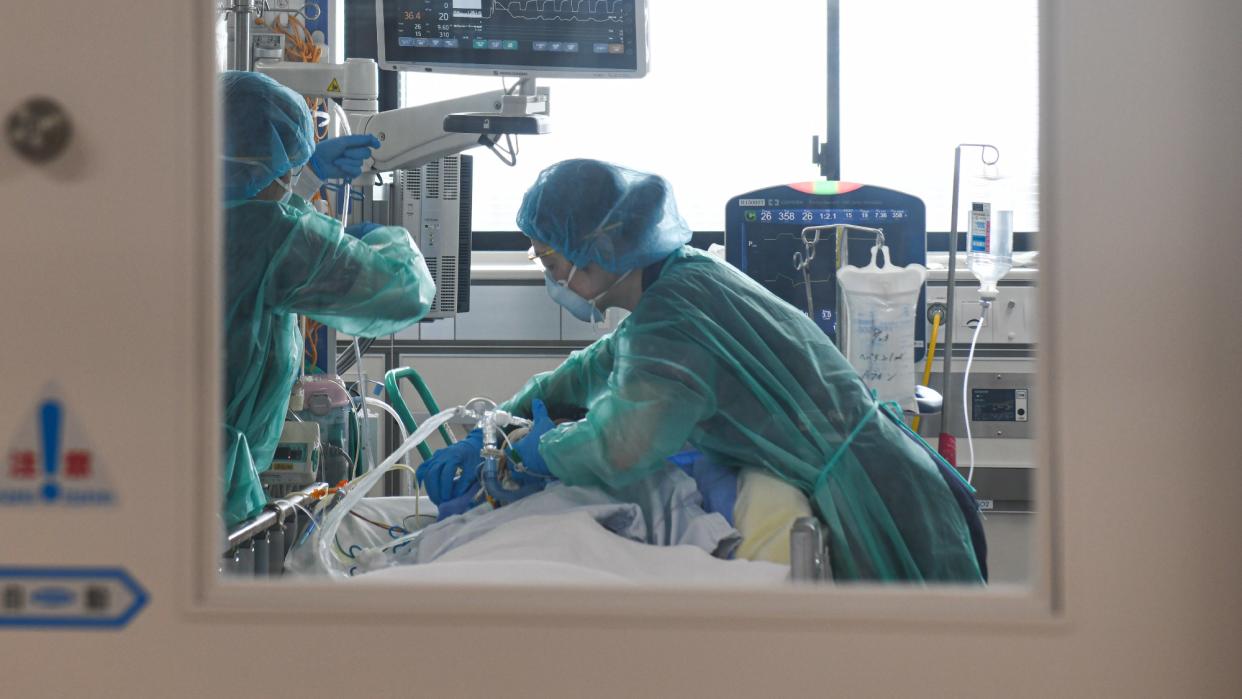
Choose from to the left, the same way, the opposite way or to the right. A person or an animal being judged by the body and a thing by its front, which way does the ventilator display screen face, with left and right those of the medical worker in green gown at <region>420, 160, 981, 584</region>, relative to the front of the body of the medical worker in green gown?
to the left

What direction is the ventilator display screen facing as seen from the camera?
toward the camera

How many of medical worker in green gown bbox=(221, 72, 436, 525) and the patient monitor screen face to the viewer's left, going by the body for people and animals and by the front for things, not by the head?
0

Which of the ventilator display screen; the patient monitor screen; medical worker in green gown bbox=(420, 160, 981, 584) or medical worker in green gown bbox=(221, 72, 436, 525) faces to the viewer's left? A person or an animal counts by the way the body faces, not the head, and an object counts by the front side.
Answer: medical worker in green gown bbox=(420, 160, 981, 584)

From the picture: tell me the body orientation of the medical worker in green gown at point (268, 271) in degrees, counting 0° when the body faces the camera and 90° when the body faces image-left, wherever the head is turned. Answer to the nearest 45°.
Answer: approximately 225°

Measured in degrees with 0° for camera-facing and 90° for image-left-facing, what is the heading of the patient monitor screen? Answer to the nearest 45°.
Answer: approximately 0°

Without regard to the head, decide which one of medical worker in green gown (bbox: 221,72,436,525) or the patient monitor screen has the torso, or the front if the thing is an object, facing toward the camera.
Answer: the patient monitor screen

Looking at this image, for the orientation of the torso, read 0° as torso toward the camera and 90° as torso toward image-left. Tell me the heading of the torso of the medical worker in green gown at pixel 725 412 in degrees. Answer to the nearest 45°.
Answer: approximately 90°

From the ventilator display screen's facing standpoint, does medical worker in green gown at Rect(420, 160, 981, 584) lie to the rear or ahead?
ahead

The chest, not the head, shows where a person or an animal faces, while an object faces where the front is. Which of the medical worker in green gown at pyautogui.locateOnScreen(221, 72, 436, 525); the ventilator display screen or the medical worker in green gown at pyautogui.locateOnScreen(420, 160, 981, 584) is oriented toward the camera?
the ventilator display screen

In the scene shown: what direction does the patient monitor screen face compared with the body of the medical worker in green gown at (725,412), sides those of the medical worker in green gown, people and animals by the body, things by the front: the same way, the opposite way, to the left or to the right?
to the left

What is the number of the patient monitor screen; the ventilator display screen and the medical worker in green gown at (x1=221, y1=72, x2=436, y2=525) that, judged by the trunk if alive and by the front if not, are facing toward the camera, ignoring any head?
2

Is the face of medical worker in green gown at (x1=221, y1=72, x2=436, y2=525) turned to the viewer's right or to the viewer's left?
to the viewer's right
